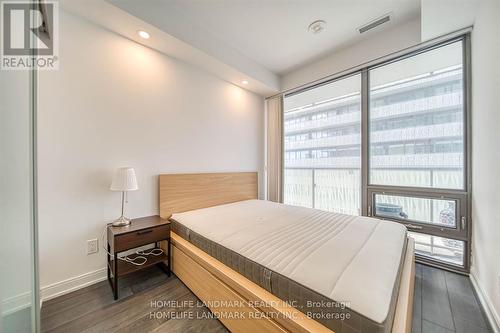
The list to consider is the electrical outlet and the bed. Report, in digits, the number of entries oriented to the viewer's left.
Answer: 0

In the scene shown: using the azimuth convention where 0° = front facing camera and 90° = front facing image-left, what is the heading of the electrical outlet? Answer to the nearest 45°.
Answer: approximately 315°

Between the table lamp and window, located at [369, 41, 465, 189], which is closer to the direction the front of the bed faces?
the window

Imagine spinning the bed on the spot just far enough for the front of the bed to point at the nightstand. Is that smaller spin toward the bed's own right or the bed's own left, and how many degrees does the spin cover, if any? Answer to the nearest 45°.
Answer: approximately 135° to the bed's own right

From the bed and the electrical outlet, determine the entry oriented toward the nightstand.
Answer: the electrical outlet

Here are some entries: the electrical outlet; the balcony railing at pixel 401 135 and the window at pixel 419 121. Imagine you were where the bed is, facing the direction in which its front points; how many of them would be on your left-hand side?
2

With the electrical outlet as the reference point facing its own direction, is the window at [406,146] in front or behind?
in front

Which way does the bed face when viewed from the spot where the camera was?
facing the viewer and to the right of the viewer

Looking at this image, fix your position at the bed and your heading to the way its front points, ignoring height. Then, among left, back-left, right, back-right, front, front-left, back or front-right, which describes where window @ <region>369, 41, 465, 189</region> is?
left

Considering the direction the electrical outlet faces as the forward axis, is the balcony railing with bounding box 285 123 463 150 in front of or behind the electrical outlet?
in front

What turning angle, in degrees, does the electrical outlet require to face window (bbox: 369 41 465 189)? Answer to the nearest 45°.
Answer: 0° — it already faces it

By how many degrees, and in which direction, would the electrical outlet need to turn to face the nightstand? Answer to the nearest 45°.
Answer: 0° — it already faces it

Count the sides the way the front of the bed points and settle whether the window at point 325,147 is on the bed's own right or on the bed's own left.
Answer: on the bed's own left
